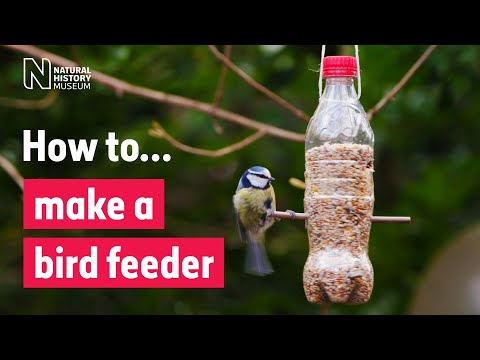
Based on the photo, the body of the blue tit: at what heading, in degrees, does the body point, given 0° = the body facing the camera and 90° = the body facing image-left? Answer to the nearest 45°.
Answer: approximately 315°

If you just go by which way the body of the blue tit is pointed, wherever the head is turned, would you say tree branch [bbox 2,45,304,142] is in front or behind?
behind

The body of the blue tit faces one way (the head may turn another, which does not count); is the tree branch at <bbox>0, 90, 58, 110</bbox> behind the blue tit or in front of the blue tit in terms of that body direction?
behind
